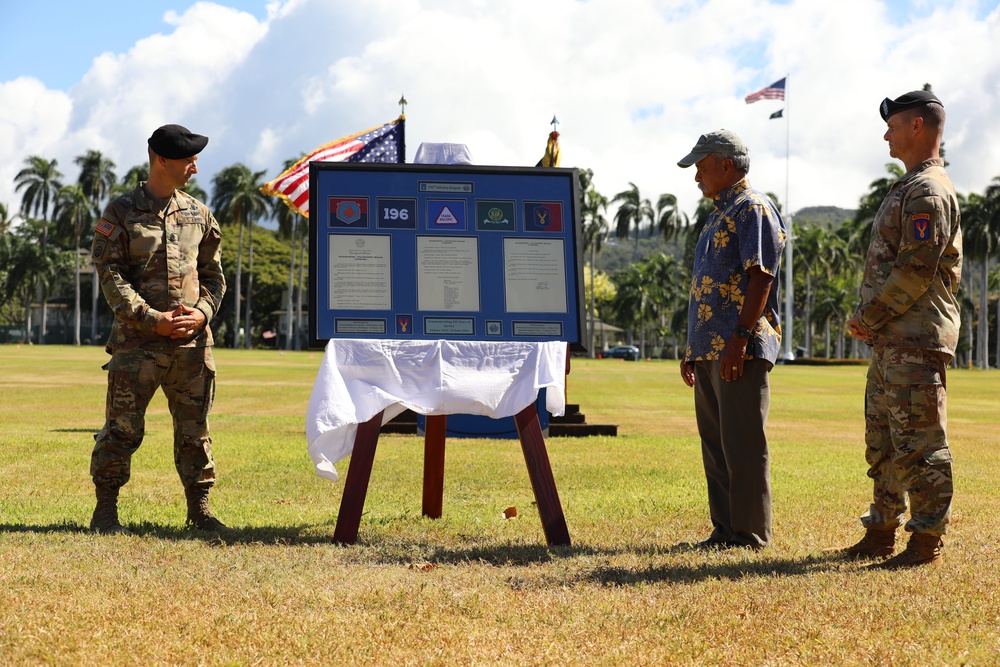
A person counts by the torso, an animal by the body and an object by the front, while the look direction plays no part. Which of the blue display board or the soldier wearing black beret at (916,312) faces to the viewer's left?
the soldier wearing black beret

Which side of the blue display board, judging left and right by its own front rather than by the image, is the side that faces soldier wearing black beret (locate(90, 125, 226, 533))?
right

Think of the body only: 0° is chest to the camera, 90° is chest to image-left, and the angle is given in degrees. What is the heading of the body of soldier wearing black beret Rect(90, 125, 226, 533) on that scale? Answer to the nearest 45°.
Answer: approximately 315°

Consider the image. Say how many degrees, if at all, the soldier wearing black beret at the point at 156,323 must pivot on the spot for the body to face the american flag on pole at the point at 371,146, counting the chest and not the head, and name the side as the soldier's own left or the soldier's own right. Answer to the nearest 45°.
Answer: approximately 90° to the soldier's own left

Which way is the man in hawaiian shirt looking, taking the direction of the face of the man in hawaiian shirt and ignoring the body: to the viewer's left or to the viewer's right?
to the viewer's left

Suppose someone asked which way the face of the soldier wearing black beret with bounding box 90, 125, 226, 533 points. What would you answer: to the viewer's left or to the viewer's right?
to the viewer's right

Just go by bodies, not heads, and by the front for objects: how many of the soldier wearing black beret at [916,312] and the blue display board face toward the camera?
1

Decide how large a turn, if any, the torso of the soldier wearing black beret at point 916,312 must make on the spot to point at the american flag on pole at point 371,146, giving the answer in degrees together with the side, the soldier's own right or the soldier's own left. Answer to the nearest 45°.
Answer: approximately 45° to the soldier's own right

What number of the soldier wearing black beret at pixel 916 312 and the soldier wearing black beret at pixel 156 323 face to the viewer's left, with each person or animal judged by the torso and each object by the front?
1

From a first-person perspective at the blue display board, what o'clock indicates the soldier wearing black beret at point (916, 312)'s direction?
The soldier wearing black beret is roughly at 10 o'clock from the blue display board.

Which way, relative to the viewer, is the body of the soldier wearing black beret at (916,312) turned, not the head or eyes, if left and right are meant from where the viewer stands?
facing to the left of the viewer

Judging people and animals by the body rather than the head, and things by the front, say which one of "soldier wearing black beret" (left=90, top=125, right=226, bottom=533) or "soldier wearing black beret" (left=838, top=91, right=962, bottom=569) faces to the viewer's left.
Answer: "soldier wearing black beret" (left=838, top=91, right=962, bottom=569)
